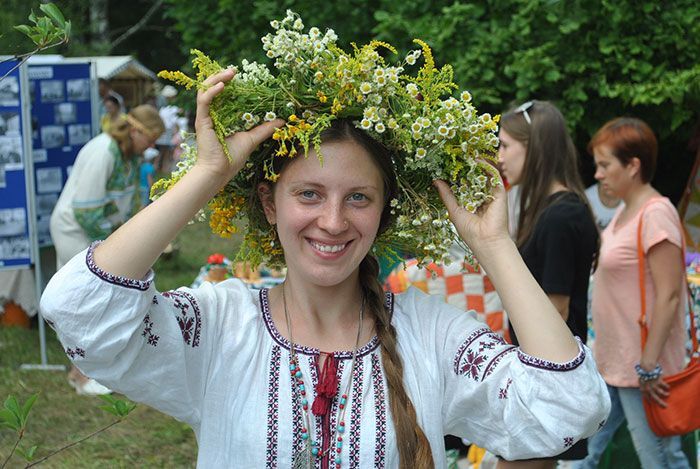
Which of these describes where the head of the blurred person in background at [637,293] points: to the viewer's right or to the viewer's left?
to the viewer's left

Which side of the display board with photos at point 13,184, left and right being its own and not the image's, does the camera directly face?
front

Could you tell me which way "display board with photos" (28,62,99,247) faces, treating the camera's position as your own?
facing the viewer

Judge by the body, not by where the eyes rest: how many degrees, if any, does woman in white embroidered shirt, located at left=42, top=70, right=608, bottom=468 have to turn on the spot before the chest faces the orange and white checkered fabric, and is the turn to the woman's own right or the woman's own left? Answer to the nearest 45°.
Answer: approximately 180°

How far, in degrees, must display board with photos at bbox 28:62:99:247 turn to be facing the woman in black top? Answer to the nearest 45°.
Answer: approximately 45° to its left

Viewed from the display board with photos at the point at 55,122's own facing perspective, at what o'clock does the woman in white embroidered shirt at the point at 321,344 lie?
The woman in white embroidered shirt is roughly at 12 o'clock from the display board with photos.

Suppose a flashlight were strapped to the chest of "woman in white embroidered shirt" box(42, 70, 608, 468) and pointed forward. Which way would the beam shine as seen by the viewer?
toward the camera

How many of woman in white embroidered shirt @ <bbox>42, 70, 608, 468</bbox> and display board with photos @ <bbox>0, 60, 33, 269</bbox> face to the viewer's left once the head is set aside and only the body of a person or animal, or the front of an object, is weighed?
0

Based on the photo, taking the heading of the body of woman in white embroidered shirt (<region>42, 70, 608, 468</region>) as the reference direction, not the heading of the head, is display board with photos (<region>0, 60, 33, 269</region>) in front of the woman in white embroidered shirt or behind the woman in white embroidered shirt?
behind

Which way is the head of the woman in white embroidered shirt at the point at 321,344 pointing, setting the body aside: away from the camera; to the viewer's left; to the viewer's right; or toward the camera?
toward the camera
